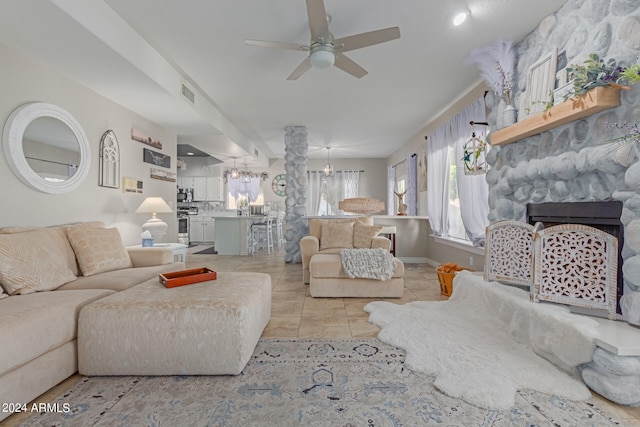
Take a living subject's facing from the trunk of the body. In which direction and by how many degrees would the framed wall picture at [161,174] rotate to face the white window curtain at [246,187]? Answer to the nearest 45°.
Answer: approximately 90° to its left

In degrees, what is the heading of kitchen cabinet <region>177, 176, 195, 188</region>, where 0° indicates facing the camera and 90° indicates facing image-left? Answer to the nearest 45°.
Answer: approximately 0°

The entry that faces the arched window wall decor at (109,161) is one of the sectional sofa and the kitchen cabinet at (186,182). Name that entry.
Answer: the kitchen cabinet

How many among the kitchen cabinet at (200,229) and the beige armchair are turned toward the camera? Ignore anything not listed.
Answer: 2

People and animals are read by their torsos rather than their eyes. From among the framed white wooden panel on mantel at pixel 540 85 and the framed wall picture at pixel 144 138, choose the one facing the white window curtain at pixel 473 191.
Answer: the framed wall picture at pixel 144 138

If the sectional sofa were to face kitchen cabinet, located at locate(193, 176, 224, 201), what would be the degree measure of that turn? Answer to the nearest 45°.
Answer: approximately 90° to its left

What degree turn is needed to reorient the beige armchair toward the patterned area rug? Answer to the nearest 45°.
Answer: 0° — it already faces it

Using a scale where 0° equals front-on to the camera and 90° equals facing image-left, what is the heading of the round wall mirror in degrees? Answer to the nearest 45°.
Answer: approximately 315°

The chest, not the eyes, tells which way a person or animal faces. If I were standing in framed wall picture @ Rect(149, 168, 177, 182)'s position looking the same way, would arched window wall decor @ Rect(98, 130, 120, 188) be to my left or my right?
on my right

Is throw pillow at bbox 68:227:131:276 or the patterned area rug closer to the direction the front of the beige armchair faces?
the patterned area rug

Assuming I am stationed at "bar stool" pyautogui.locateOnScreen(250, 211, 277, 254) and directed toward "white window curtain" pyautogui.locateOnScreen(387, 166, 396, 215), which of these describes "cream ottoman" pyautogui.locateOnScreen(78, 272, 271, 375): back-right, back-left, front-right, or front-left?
back-right

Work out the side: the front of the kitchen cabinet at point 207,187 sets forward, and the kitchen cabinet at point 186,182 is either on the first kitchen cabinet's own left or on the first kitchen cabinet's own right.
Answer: on the first kitchen cabinet's own right

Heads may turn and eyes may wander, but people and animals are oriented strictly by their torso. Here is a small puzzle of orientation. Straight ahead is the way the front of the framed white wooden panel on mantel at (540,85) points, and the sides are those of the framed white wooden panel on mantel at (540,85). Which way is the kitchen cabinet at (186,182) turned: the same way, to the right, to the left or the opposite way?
to the left
